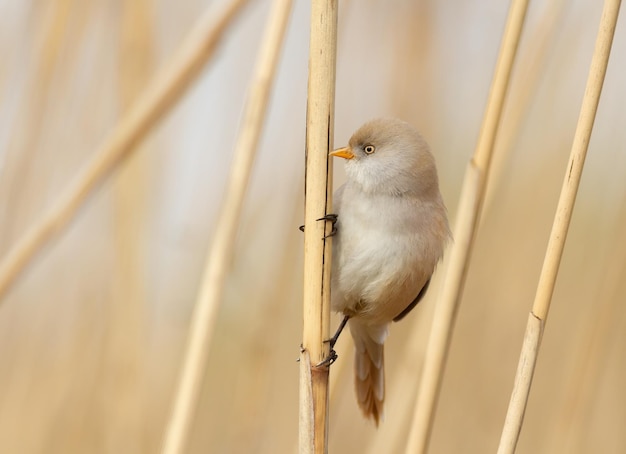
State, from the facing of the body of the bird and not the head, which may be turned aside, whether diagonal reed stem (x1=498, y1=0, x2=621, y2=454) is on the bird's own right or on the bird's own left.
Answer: on the bird's own left

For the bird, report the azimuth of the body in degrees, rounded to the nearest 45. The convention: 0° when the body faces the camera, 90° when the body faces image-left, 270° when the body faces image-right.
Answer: approximately 45°
